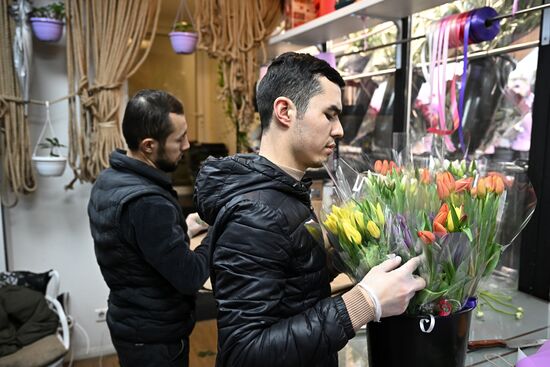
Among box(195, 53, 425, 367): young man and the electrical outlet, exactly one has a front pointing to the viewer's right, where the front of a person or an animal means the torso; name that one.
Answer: the young man

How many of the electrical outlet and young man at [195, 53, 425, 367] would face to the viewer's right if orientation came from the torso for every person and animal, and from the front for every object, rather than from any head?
1

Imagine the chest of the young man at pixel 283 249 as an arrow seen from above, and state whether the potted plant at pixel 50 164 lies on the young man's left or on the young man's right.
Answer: on the young man's left

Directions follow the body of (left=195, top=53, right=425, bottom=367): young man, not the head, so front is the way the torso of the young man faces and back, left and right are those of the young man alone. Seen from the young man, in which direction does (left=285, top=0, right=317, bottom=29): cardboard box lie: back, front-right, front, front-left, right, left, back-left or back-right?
left

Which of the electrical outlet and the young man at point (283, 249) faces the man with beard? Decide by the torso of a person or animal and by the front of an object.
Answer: the electrical outlet

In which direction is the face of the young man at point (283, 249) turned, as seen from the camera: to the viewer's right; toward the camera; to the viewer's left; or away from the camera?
to the viewer's right

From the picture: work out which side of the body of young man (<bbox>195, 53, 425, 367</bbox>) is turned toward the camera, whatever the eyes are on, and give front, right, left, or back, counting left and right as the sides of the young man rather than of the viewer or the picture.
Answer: right

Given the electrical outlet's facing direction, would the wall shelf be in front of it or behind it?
in front

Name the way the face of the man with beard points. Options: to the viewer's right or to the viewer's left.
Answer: to the viewer's right

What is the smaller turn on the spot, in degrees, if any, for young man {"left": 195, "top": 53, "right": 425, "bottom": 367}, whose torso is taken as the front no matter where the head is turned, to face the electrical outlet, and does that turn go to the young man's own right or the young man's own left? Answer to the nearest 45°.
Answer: approximately 135° to the young man's own left
